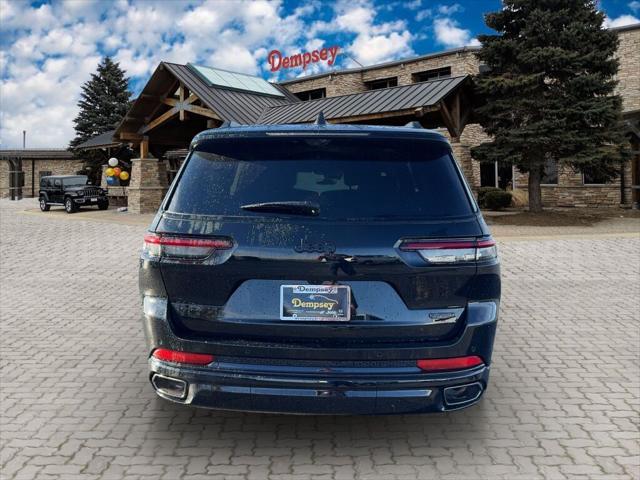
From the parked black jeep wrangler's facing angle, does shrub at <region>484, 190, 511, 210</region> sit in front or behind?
in front

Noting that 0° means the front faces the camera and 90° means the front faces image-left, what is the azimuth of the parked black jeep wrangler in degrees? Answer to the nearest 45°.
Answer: approximately 315°

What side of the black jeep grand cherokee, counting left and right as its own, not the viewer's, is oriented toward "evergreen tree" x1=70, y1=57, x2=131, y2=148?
front

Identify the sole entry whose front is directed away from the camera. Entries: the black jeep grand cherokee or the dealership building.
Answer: the black jeep grand cherokee

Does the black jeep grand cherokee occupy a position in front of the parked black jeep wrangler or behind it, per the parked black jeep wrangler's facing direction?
in front

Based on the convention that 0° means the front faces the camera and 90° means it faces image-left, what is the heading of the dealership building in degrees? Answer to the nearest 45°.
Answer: approximately 45°

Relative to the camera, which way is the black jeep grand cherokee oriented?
away from the camera

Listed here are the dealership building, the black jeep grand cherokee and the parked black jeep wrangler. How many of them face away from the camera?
1

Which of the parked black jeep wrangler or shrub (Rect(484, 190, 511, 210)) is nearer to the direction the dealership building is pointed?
the parked black jeep wrangler

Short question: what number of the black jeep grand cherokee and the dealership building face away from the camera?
1

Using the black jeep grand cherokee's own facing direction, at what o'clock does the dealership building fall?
The dealership building is roughly at 12 o'clock from the black jeep grand cherokee.

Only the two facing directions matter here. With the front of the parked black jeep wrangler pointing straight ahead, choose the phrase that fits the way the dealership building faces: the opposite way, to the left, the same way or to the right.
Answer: to the right

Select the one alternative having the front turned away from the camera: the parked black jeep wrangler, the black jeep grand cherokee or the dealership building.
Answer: the black jeep grand cherokee

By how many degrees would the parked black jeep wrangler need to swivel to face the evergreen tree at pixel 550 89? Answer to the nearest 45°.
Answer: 0° — it already faces it

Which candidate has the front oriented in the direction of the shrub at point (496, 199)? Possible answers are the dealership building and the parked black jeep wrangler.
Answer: the parked black jeep wrangler
